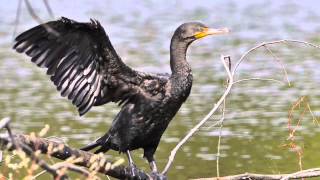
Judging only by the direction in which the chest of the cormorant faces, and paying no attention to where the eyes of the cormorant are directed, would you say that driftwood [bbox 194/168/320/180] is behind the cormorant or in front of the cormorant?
in front

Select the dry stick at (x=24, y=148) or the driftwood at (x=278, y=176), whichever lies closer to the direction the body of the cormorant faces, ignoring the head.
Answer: the driftwood

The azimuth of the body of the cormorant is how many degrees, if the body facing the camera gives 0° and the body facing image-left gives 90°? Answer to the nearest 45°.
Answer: approximately 270°
